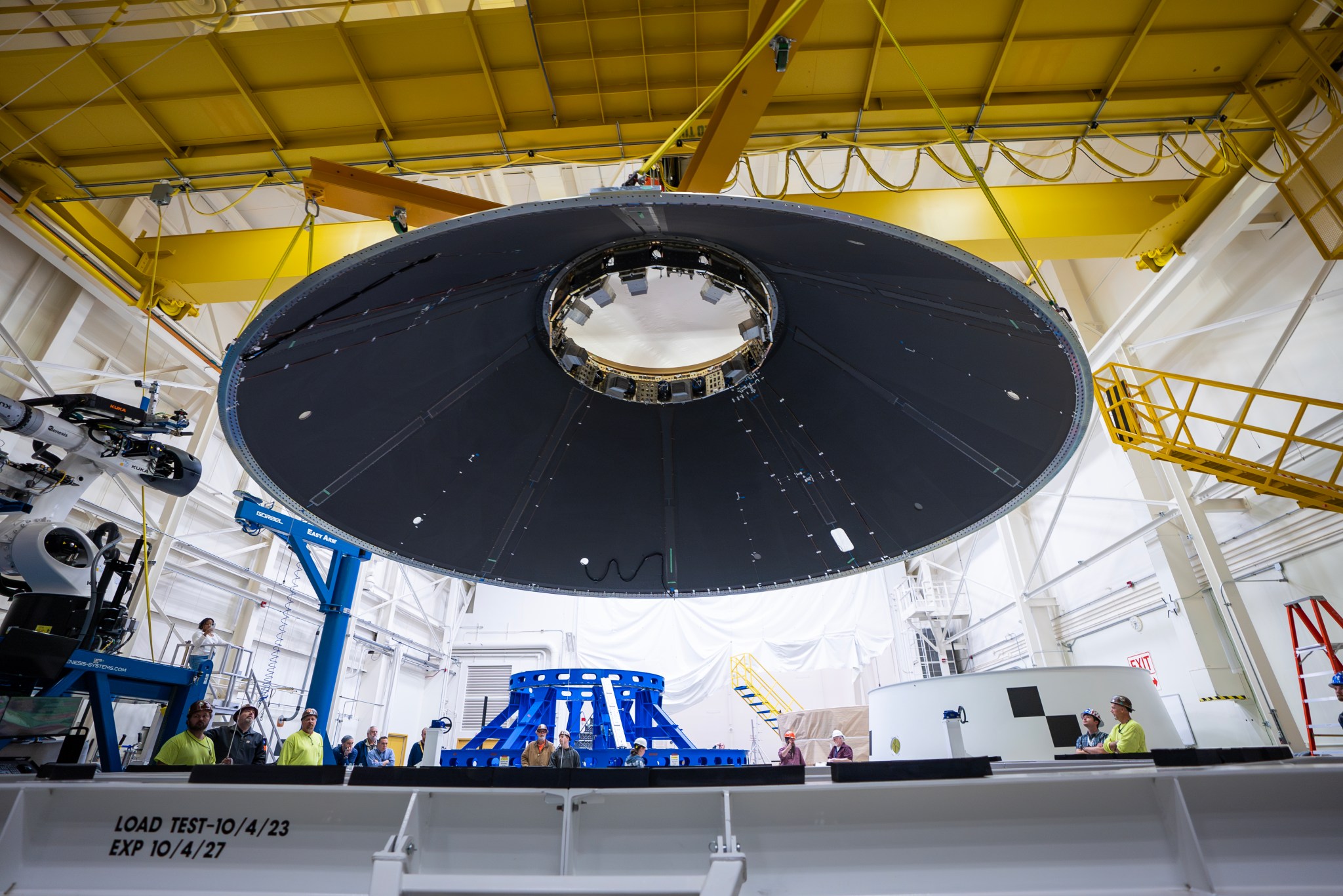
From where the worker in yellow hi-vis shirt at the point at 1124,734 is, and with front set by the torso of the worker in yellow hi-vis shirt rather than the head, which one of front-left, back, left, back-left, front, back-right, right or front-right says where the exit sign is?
back-right

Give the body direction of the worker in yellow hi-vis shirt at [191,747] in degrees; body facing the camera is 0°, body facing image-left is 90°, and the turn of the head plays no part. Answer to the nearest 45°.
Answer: approximately 315°

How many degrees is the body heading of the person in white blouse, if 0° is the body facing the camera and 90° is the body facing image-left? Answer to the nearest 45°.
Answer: approximately 315°

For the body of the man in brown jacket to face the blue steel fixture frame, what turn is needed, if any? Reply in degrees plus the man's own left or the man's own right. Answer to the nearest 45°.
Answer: approximately 135° to the man's own left

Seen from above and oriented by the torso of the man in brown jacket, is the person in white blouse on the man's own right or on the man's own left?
on the man's own right

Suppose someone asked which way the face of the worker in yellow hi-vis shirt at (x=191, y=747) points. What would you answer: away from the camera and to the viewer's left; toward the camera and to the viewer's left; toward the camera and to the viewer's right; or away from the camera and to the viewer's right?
toward the camera and to the viewer's right

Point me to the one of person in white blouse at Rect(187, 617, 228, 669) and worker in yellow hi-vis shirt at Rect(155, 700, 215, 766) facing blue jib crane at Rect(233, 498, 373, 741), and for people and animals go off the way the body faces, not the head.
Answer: the person in white blouse

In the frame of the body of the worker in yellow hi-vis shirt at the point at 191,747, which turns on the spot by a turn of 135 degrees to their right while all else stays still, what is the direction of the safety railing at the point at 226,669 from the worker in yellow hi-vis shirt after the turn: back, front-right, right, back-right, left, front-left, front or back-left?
right

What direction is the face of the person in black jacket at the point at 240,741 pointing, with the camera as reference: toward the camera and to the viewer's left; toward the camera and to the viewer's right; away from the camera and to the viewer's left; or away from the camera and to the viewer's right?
toward the camera and to the viewer's right

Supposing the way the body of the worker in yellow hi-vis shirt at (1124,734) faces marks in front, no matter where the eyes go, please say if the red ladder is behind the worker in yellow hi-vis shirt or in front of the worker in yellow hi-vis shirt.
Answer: behind

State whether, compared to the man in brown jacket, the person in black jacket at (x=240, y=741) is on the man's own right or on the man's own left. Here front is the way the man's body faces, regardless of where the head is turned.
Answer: on the man's own right

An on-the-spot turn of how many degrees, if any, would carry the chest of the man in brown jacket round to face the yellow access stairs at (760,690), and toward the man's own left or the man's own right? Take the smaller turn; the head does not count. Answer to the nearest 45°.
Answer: approximately 135° to the man's own left

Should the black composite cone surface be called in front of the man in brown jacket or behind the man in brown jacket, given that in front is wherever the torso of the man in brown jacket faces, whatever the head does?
in front
